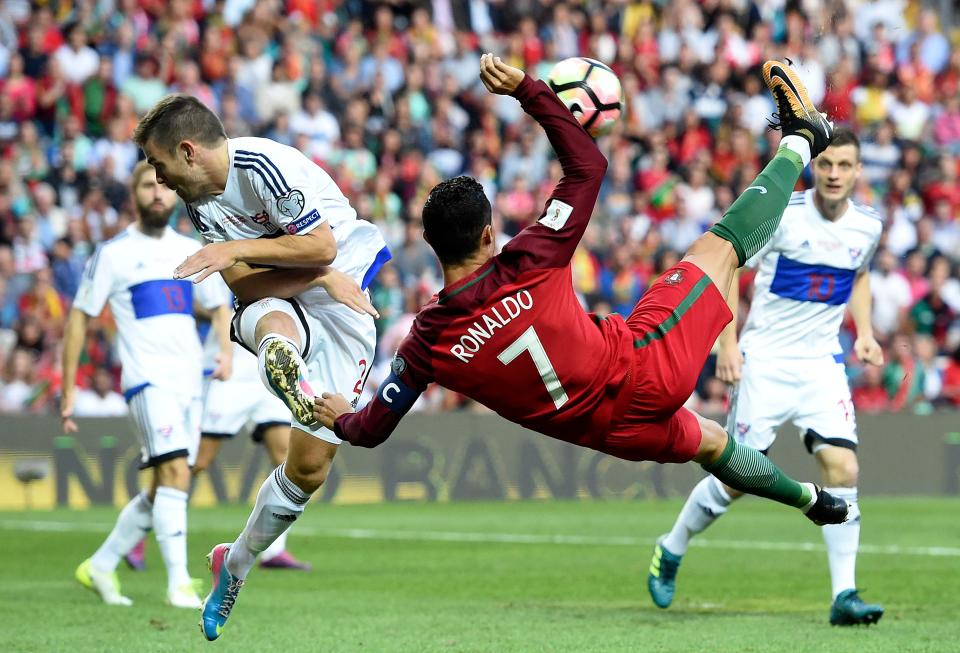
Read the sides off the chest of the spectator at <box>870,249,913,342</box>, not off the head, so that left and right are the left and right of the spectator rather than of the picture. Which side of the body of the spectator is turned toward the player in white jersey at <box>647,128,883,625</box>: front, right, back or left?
front

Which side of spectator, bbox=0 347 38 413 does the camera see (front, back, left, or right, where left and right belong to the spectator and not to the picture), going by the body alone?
front

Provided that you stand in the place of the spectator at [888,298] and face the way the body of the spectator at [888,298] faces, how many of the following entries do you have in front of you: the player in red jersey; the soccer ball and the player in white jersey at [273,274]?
3

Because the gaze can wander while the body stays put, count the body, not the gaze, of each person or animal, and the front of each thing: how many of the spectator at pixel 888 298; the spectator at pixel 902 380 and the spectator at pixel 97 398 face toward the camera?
3

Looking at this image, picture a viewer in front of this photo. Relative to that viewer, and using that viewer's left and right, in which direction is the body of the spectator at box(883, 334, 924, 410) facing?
facing the viewer

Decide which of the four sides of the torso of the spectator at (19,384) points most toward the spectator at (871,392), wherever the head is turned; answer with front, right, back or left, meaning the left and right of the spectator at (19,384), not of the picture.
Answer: left

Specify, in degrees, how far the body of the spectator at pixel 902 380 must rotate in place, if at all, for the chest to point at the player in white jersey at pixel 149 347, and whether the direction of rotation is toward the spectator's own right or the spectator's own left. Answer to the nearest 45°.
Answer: approximately 45° to the spectator's own right

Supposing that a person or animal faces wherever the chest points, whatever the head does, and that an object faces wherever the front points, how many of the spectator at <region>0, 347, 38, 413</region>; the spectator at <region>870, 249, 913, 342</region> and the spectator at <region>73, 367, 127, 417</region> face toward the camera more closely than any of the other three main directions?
3

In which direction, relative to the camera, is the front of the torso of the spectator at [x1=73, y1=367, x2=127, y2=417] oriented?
toward the camera

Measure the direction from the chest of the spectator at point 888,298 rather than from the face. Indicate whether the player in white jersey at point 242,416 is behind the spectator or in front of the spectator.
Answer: in front

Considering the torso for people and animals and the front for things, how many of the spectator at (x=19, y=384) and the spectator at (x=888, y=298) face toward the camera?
2
